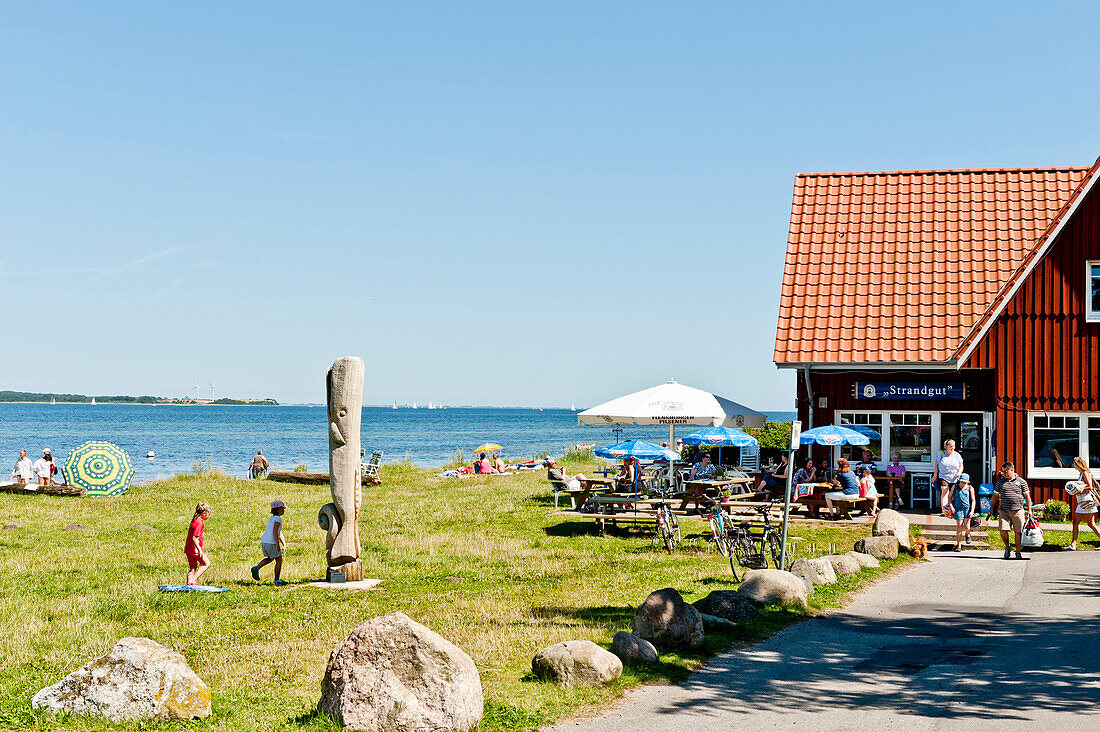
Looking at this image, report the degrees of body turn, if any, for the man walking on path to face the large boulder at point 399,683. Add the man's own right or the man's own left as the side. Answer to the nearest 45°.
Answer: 0° — they already face it

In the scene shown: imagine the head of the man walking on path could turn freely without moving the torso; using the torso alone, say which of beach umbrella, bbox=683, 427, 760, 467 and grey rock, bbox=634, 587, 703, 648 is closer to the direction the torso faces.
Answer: the grey rock

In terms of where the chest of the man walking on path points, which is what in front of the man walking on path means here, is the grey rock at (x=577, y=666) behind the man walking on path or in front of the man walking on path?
in front

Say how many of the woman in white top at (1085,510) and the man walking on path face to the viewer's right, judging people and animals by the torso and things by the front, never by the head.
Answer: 0

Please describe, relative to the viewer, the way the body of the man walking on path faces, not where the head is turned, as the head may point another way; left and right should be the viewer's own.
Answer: facing the viewer
